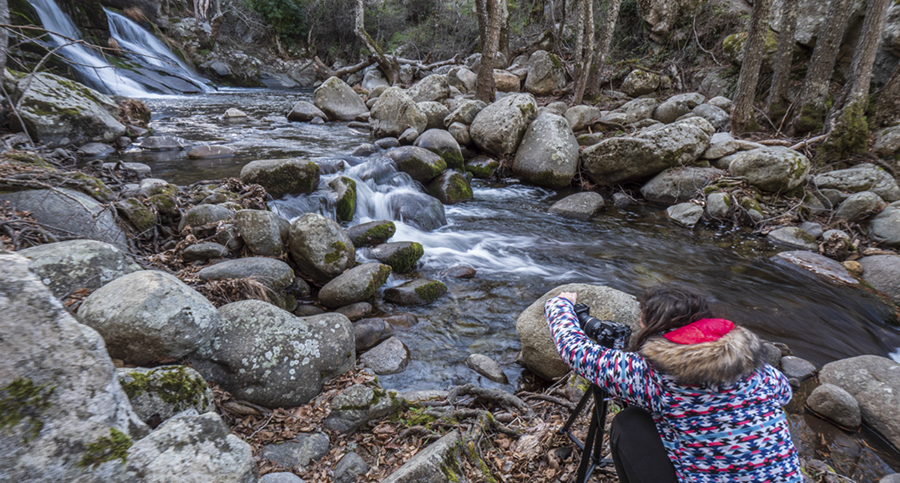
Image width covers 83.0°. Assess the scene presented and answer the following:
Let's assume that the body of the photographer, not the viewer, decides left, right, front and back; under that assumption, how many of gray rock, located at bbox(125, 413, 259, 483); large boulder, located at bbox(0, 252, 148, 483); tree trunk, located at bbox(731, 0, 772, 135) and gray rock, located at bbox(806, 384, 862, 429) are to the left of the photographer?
2

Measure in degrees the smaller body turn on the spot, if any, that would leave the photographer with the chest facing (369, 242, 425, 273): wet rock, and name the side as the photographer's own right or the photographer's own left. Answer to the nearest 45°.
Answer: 0° — they already face it

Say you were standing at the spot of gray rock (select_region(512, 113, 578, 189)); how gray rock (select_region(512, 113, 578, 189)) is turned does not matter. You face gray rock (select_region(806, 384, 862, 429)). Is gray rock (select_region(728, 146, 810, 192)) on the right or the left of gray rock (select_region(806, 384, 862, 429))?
left

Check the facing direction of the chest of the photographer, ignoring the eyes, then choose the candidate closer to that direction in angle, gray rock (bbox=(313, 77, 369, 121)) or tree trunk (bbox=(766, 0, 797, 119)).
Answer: the gray rock

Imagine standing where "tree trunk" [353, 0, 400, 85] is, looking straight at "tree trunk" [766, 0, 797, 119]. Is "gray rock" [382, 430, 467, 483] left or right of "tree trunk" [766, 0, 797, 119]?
right

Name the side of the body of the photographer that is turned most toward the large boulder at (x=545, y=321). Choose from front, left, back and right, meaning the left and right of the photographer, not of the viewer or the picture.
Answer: front

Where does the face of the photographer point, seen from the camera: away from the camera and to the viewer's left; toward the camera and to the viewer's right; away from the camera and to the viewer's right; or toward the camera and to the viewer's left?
away from the camera and to the viewer's left

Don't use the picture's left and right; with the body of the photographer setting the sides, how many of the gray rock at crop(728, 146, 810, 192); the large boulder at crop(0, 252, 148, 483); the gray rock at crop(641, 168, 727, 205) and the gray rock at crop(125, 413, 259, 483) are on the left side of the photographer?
2

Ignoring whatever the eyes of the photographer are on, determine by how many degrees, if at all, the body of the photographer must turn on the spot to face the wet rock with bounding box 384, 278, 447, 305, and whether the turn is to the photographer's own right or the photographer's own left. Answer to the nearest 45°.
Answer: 0° — they already face it

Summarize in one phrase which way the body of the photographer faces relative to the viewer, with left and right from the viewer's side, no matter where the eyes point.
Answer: facing away from the viewer and to the left of the viewer

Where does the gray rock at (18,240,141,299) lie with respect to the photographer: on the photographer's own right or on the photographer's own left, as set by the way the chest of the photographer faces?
on the photographer's own left

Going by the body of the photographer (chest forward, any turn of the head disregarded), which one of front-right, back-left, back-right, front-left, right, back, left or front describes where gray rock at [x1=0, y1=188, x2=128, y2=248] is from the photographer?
front-left

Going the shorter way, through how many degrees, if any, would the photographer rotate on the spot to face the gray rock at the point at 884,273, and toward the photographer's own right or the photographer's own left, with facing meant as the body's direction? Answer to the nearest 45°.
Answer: approximately 45° to the photographer's own right
